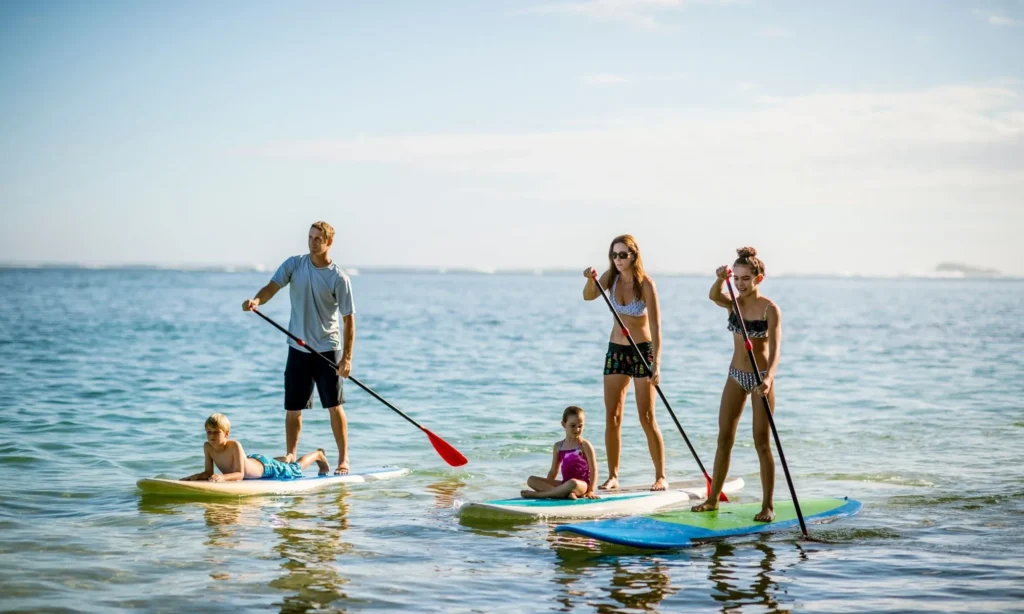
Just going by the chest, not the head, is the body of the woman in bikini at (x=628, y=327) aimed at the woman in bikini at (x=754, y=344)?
no

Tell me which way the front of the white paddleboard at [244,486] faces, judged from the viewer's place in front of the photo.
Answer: facing to the left of the viewer

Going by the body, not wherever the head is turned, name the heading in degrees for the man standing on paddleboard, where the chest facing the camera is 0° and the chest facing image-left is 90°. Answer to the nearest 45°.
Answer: approximately 45°

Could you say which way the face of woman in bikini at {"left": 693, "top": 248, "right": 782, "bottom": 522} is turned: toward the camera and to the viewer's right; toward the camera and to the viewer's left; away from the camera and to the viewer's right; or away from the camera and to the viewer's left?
toward the camera and to the viewer's left

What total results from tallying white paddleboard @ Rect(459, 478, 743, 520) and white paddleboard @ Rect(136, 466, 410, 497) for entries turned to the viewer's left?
2

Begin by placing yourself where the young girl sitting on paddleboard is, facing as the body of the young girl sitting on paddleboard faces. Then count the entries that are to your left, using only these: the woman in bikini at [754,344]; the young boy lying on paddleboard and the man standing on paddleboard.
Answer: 1

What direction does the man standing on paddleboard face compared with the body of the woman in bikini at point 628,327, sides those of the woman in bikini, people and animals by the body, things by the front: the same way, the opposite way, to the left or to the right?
the same way

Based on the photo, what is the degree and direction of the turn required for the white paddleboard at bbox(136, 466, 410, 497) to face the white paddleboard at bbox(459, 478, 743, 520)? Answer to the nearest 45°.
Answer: approximately 135° to its left

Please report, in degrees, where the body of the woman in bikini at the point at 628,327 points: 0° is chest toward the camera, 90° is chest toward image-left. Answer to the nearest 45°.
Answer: approximately 45°

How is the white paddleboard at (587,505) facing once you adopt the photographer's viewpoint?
facing to the left of the viewer

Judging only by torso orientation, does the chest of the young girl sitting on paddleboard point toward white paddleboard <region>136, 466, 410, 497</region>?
no

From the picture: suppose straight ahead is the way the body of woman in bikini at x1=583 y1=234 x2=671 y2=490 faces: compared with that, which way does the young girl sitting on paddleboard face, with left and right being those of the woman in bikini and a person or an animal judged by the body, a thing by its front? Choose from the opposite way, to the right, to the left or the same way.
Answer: the same way

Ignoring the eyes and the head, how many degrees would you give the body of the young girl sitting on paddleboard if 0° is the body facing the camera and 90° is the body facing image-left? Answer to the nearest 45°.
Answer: approximately 45°

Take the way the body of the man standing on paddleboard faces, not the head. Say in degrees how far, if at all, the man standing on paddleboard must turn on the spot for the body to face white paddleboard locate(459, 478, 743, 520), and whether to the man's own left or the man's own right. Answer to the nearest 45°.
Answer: approximately 90° to the man's own left

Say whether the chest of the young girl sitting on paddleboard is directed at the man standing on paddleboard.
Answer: no
